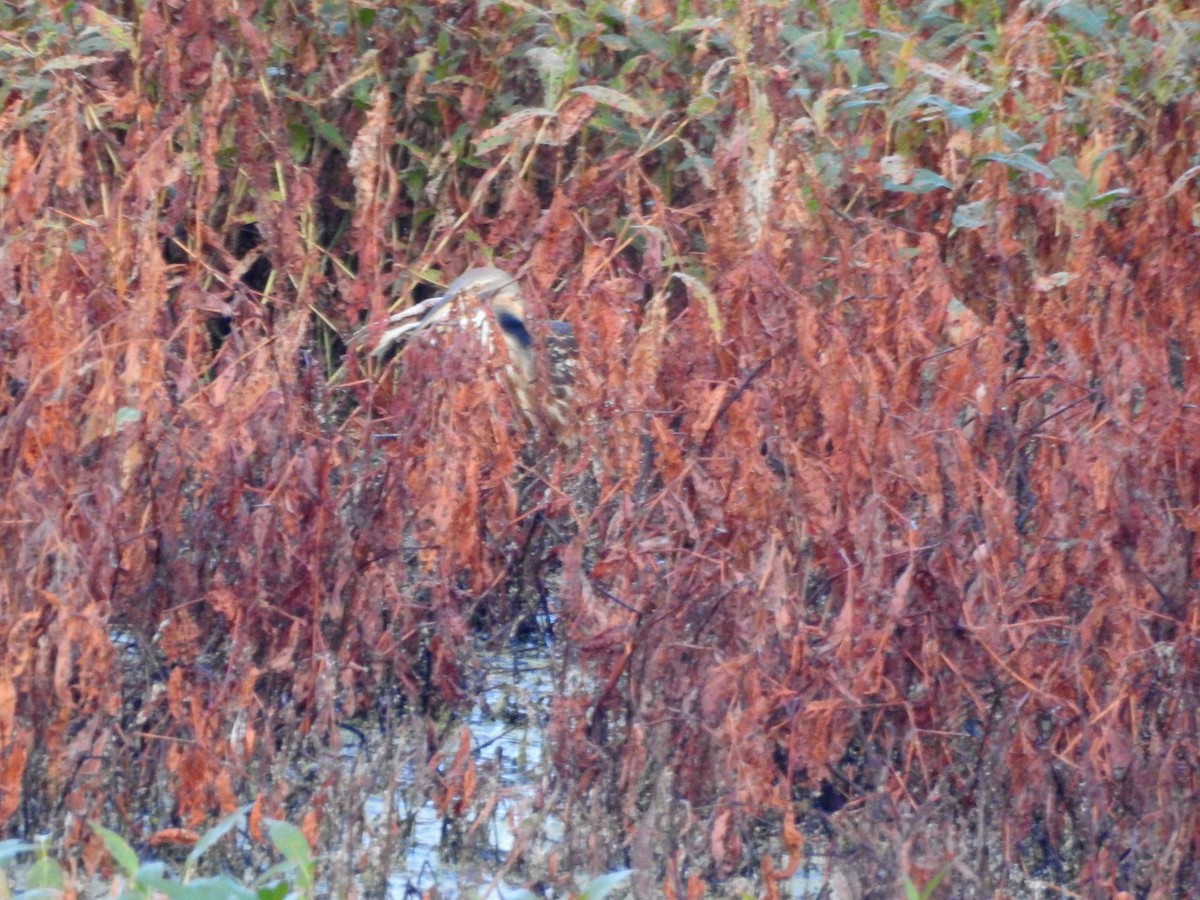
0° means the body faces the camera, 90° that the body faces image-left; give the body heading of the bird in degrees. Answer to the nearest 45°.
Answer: approximately 90°
